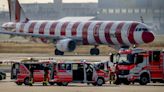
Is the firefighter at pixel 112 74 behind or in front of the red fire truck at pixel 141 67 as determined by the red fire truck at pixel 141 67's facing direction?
in front

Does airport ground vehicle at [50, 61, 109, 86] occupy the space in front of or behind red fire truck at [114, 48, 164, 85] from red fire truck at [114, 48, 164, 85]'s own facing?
in front

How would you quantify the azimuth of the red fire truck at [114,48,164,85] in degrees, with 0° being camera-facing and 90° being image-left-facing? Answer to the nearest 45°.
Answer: approximately 45°
